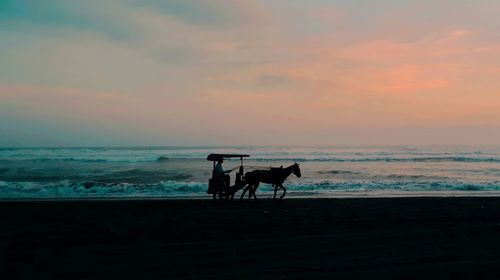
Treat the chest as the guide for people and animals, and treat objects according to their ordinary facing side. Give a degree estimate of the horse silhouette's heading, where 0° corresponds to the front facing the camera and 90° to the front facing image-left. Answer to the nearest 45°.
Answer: approximately 270°
